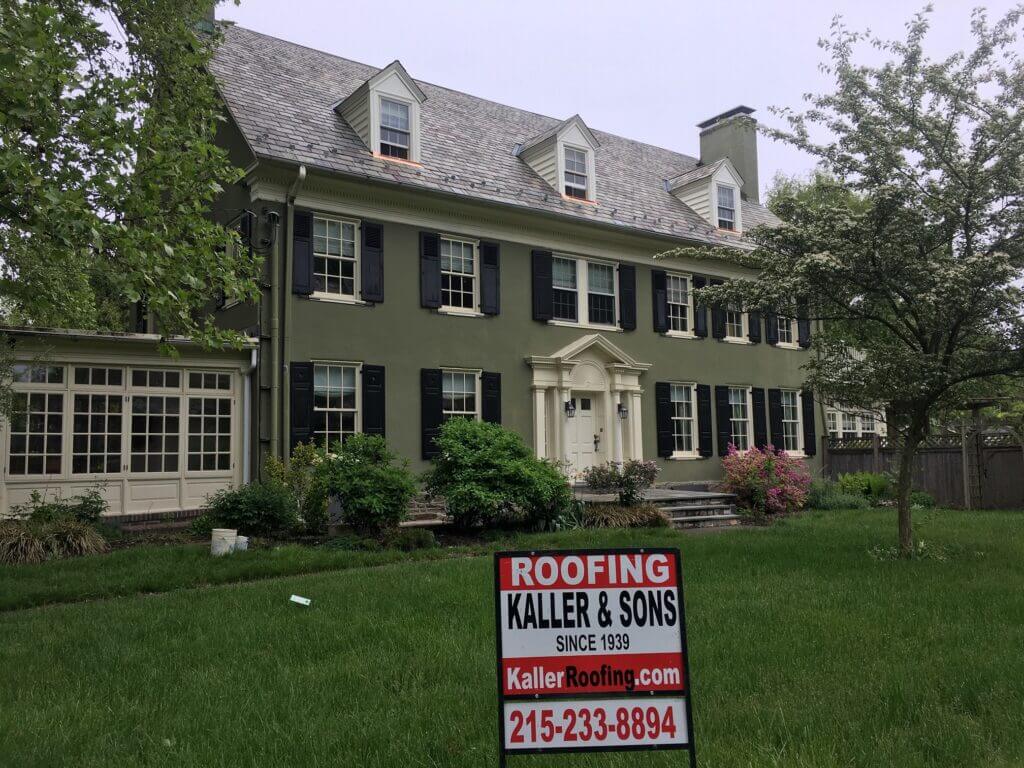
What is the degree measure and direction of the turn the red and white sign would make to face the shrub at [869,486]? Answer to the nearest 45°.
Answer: approximately 180°

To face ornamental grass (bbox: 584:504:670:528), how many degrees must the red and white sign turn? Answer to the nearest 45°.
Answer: approximately 180°

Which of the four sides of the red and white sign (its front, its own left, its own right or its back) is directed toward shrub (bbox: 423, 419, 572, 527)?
back

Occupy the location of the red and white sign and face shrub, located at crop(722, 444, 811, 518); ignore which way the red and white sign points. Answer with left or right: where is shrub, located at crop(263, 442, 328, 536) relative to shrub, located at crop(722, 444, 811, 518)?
left

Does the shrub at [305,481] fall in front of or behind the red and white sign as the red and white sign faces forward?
behind

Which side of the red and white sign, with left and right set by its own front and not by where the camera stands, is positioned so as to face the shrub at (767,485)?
back

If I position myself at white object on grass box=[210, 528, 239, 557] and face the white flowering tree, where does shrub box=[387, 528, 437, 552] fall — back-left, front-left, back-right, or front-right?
front-left

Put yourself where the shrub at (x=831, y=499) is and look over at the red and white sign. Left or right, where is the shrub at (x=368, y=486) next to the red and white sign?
right

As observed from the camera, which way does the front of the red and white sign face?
facing the viewer

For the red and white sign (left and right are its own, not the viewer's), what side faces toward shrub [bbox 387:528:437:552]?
back

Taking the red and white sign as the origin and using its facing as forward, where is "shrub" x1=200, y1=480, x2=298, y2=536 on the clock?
The shrub is roughly at 5 o'clock from the red and white sign.

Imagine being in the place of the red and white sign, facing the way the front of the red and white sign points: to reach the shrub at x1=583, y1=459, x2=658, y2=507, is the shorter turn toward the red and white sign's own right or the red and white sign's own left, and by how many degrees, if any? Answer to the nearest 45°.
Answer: approximately 180°

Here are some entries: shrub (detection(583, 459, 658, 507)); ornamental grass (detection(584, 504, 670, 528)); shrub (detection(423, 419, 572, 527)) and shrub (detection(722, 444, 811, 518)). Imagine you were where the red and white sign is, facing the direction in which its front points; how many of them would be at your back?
4

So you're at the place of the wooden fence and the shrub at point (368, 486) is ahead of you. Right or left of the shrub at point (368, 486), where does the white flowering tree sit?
left

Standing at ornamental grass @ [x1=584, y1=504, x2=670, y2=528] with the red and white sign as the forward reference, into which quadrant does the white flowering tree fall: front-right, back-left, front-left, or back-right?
front-left

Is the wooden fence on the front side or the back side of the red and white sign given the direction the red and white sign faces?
on the back side
